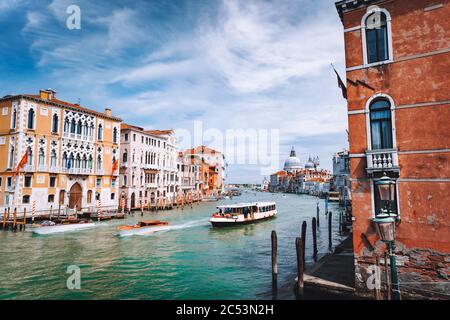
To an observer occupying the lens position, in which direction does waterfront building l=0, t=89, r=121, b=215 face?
facing the viewer and to the right of the viewer

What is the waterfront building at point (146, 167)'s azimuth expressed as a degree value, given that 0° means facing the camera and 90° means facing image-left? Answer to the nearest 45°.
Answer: approximately 315°

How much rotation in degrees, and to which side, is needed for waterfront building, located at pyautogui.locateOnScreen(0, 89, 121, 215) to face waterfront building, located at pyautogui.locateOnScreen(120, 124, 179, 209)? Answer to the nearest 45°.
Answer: approximately 90° to its left

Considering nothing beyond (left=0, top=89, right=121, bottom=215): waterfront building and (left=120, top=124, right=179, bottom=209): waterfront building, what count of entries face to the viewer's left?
0

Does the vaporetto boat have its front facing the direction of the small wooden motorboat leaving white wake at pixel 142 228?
yes

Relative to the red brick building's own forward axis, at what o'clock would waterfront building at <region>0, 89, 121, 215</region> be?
The waterfront building is roughly at 2 o'clock from the red brick building.

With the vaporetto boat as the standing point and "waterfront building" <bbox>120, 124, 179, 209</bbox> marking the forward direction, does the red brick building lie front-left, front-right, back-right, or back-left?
back-left

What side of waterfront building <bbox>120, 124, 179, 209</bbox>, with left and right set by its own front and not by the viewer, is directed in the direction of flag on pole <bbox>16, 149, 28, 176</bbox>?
right
